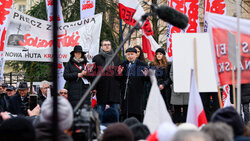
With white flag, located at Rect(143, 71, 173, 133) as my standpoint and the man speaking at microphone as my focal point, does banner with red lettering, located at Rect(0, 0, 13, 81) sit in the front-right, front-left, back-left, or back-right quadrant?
front-left

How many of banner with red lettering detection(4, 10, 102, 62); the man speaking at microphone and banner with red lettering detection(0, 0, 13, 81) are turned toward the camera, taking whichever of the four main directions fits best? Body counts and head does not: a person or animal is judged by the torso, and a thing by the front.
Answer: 3

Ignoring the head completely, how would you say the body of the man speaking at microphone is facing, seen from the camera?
toward the camera

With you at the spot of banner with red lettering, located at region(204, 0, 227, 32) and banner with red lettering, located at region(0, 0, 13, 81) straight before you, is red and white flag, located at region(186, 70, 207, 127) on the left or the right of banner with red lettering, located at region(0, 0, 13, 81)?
left

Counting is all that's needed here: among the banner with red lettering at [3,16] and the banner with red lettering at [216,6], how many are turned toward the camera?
2

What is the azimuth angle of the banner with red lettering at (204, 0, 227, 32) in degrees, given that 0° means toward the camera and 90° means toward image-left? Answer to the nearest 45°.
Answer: approximately 0°

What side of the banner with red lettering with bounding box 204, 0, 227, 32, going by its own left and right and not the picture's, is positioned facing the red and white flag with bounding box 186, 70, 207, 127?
front

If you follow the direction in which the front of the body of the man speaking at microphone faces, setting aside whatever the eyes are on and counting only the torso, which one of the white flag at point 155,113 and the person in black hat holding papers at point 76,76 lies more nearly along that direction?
the white flag

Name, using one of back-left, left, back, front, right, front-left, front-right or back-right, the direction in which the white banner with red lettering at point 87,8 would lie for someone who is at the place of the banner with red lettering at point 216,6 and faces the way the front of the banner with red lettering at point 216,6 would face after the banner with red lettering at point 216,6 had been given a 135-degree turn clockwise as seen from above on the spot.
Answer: front-left

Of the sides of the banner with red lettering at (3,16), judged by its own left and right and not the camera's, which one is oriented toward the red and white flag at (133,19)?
left

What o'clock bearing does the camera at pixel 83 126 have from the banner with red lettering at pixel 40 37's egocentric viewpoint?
The camera is roughly at 12 o'clock from the banner with red lettering.
